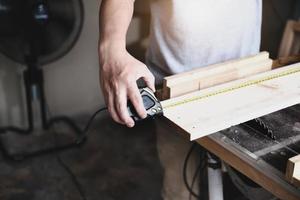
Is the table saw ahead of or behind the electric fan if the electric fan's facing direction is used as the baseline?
ahead

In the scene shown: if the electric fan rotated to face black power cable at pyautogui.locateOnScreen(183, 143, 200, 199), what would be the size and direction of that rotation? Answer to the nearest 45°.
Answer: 0° — it already faces it

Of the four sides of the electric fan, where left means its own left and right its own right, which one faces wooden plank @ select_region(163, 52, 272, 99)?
front

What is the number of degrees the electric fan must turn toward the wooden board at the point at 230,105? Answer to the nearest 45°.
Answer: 0° — it already faces it
